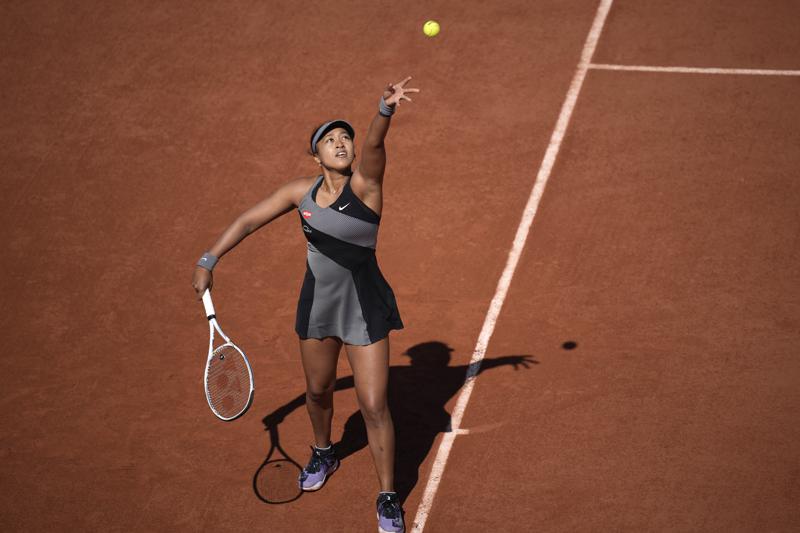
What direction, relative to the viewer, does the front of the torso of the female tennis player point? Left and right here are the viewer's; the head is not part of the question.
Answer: facing the viewer
